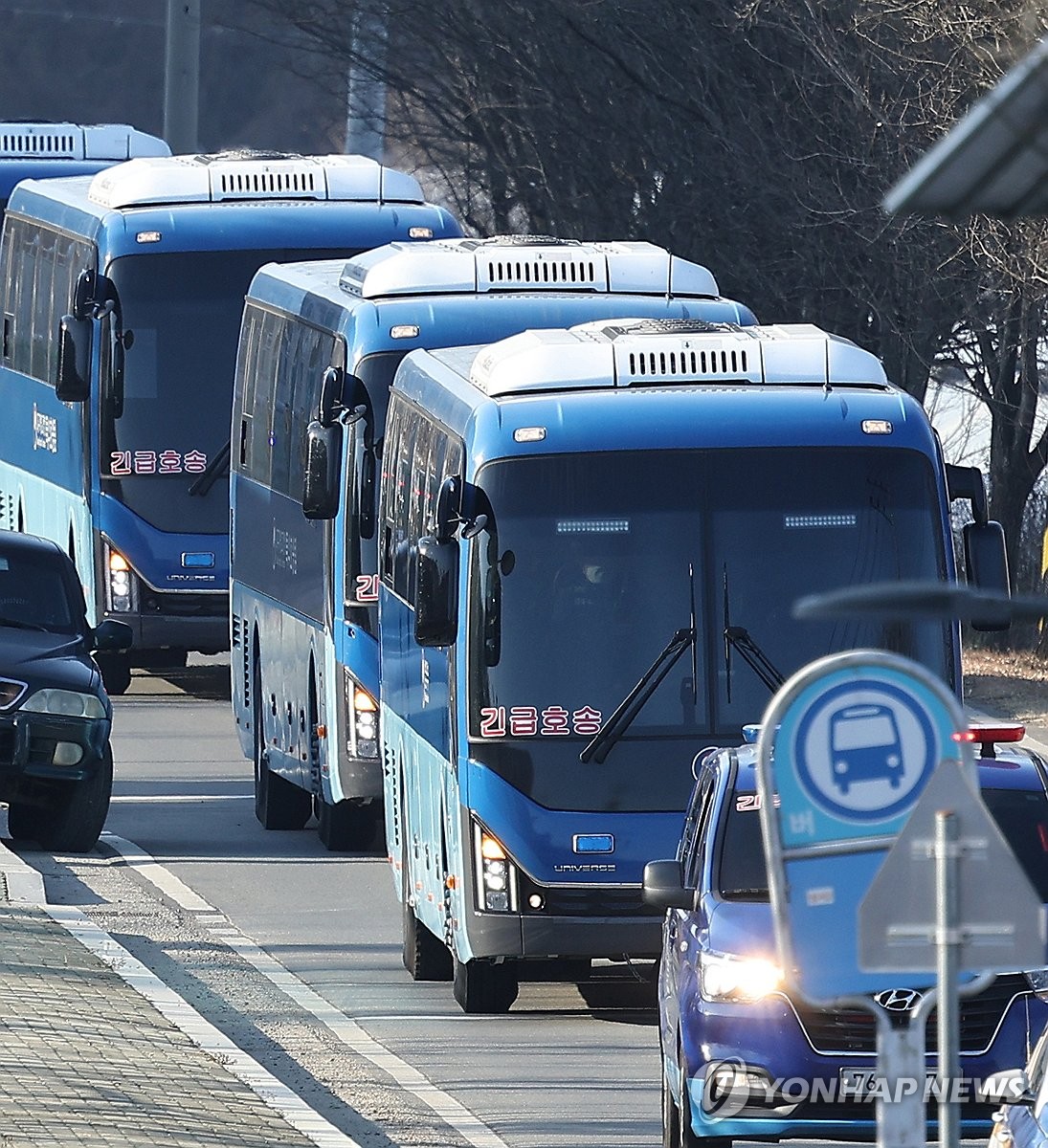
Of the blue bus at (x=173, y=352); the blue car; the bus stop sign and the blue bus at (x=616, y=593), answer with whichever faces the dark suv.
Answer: the blue bus at (x=173, y=352)

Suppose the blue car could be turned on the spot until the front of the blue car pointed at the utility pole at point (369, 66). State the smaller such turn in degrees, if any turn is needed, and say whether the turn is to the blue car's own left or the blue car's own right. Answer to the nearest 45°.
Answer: approximately 180°

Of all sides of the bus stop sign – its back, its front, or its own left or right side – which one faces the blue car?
back

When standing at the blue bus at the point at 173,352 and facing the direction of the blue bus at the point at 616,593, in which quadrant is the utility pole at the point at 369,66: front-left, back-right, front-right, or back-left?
back-left

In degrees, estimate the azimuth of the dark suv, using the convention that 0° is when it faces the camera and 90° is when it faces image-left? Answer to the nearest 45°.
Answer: approximately 0°

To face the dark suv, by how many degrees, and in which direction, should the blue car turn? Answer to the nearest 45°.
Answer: approximately 135° to its right

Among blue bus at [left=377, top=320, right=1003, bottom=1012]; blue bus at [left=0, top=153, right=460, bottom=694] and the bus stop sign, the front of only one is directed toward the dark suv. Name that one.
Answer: blue bus at [left=0, top=153, right=460, bottom=694]

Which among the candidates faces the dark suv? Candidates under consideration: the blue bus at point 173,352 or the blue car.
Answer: the blue bus
